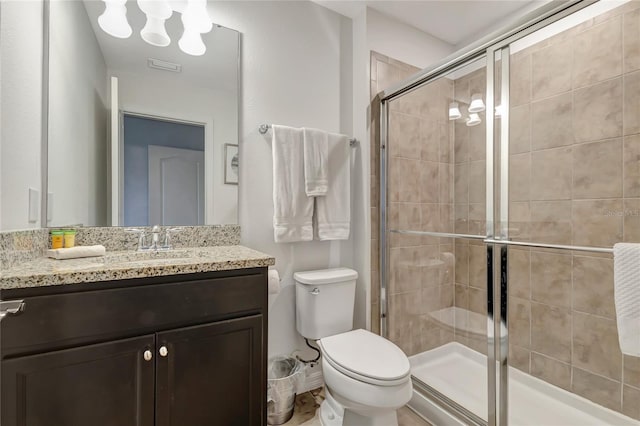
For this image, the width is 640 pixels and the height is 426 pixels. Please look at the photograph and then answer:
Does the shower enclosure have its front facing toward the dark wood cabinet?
yes

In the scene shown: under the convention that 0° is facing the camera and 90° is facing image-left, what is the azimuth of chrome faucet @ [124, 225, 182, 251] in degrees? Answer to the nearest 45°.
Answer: approximately 0°

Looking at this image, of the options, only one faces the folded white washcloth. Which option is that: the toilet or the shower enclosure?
the shower enclosure

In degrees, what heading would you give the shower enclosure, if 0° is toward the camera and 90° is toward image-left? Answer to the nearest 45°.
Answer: approximately 45°

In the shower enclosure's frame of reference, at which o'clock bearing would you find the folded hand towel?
The folded hand towel is roughly at 1 o'clock from the shower enclosure.

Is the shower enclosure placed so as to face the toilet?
yes

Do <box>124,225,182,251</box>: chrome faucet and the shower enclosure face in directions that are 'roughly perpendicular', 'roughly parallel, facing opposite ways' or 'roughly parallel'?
roughly perpendicular

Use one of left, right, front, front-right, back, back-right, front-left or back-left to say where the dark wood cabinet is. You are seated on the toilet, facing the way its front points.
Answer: right

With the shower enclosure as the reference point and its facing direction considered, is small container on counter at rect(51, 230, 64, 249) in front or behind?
in front

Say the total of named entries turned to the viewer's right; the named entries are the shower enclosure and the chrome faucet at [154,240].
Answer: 0

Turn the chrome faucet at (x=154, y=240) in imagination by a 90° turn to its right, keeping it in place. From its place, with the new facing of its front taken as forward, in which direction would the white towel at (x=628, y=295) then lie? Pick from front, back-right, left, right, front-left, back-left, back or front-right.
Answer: back-left

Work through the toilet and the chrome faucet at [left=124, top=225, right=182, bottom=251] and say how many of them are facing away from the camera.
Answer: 0
